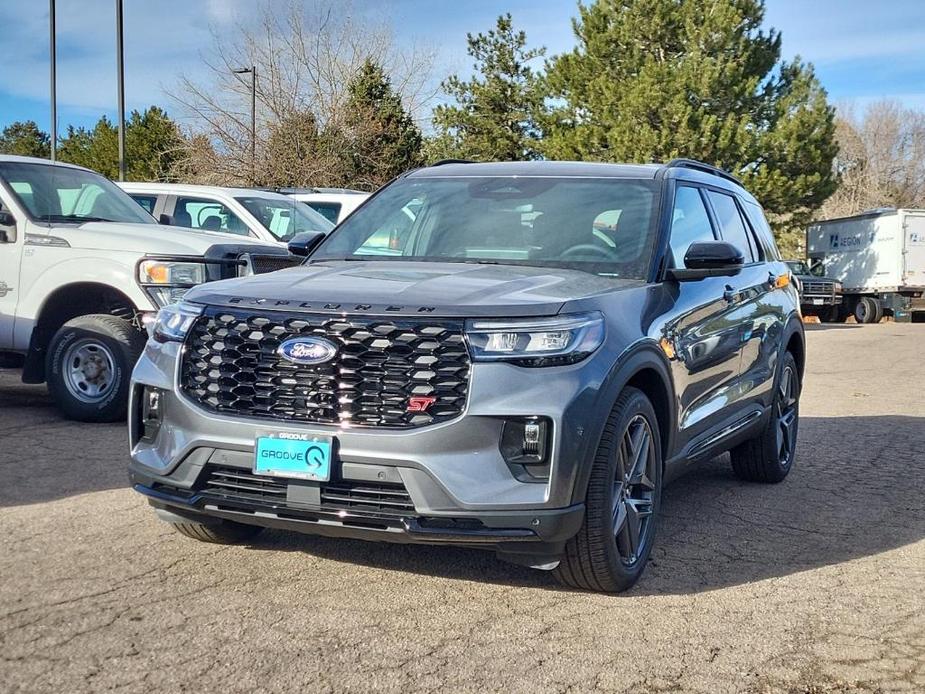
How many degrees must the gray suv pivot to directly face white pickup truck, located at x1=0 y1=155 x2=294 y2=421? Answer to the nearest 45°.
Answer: approximately 90° to its right

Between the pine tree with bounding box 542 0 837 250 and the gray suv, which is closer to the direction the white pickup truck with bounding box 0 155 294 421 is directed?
the gray suv

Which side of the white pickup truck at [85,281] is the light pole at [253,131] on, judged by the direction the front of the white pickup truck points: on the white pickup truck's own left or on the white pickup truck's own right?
on the white pickup truck's own left

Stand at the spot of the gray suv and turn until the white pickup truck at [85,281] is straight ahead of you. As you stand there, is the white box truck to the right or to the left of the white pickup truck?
right

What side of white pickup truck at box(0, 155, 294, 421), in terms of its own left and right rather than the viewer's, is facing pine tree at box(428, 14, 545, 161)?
left

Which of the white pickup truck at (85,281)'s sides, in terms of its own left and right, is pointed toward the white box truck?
left

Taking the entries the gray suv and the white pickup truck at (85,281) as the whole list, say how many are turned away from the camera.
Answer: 0

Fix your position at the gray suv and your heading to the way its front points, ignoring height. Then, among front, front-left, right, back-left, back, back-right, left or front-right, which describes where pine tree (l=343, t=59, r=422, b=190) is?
back-right

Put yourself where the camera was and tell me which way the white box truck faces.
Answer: facing away from the viewer and to the left of the viewer

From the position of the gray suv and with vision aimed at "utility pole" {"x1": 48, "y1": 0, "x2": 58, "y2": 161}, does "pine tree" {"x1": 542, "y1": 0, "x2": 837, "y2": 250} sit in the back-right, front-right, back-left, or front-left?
front-right

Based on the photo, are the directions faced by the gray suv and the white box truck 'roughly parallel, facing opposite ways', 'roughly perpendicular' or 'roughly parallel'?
roughly perpendicular

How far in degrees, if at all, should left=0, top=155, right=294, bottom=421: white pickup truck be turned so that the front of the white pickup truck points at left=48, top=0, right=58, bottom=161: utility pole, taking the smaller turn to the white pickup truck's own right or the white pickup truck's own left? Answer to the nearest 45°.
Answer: approximately 135° to the white pickup truck's own left

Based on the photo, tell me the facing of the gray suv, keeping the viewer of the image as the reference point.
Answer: facing the viewer and to the left of the viewer

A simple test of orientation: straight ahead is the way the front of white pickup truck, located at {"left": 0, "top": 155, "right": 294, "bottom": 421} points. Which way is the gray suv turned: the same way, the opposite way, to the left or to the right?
to the right

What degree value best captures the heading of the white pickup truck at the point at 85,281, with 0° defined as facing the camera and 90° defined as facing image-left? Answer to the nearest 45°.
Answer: approximately 315°
